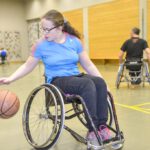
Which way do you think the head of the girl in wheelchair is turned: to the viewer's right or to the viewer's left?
to the viewer's left

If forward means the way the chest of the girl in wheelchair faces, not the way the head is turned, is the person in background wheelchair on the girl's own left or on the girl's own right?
on the girl's own left

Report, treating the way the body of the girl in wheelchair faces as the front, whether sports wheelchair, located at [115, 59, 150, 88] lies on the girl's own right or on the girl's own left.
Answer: on the girl's own left

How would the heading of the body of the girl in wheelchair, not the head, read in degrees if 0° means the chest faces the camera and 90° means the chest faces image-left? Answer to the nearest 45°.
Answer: approximately 315°
